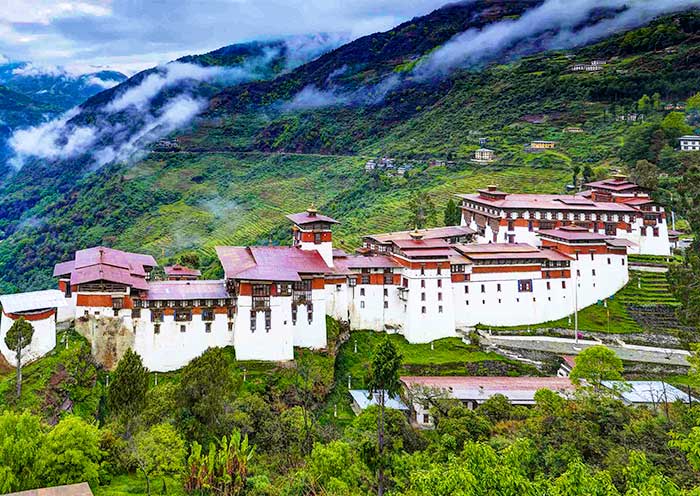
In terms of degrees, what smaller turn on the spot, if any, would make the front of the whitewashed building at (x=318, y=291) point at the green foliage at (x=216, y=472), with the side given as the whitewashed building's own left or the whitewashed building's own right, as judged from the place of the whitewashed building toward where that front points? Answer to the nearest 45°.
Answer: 0° — it already faces it

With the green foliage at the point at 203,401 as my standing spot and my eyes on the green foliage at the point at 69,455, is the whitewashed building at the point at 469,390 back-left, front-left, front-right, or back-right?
back-left

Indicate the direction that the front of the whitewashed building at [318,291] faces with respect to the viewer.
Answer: facing the viewer

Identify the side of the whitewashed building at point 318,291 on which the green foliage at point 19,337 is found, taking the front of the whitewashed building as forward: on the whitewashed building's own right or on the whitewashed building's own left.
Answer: on the whitewashed building's own right

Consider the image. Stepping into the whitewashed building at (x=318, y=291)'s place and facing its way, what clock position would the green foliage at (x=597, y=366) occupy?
The green foliage is roughly at 10 o'clock from the whitewashed building.

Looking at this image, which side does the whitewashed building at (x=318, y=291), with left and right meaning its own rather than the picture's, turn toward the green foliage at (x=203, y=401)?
front

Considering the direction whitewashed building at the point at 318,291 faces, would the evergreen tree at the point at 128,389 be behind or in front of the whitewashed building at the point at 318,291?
in front

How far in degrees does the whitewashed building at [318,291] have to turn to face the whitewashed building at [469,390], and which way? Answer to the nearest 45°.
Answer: approximately 45° to its left
